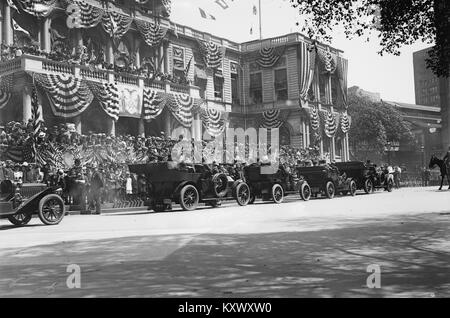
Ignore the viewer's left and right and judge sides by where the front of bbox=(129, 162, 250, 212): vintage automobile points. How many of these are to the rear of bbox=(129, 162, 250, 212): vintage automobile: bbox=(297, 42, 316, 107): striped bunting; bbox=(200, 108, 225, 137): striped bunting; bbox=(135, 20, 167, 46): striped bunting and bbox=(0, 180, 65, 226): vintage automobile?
1

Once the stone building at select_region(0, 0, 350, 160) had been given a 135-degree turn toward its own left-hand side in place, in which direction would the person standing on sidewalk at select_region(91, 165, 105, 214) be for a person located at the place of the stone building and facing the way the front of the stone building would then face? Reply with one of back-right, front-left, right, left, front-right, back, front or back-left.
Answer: back

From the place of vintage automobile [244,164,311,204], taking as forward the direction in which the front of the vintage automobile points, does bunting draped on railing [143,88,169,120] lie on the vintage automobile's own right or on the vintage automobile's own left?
on the vintage automobile's own left

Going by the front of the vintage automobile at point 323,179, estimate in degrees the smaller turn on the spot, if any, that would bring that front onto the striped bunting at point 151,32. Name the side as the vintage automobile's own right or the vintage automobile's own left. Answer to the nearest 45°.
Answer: approximately 90° to the vintage automobile's own left

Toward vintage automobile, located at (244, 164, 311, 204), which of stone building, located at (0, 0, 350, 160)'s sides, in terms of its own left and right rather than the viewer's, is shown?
front

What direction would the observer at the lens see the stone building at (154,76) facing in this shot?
facing the viewer and to the right of the viewer

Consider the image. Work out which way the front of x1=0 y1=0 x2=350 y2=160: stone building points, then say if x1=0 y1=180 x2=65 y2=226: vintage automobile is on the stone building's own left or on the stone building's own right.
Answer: on the stone building's own right

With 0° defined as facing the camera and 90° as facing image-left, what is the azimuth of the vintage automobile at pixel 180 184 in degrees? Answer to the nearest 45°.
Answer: approximately 225°

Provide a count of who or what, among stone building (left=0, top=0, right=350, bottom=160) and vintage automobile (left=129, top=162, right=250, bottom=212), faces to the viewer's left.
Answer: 0

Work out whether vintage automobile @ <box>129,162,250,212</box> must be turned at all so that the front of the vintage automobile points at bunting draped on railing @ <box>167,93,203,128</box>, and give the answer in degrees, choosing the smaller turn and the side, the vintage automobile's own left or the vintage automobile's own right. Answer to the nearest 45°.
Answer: approximately 45° to the vintage automobile's own left

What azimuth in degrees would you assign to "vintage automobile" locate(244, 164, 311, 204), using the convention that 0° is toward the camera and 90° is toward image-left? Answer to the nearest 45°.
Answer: approximately 225°

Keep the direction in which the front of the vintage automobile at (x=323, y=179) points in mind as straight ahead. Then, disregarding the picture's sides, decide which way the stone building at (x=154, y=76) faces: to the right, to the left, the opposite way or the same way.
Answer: to the right
